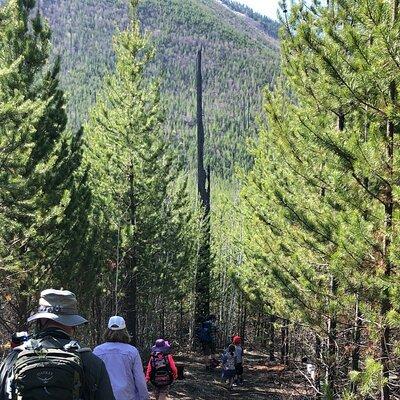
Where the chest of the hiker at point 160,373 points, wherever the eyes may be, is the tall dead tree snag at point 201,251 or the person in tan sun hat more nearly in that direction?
the tall dead tree snag

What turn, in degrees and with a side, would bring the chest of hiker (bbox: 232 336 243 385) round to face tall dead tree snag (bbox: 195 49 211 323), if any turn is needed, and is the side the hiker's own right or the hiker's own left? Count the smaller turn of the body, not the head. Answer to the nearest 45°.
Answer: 0° — they already face it

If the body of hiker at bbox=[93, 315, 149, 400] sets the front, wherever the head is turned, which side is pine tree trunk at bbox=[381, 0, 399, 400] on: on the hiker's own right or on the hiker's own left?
on the hiker's own right

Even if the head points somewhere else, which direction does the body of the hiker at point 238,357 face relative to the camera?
away from the camera

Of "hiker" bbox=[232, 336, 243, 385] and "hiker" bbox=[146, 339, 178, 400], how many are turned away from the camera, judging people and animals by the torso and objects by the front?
2

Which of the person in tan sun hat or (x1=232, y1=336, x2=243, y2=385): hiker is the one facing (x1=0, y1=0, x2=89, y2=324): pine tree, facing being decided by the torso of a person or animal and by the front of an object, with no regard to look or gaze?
the person in tan sun hat

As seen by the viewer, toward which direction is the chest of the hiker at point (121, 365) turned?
away from the camera

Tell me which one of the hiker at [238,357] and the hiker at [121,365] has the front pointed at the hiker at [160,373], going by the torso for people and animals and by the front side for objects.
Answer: the hiker at [121,365]

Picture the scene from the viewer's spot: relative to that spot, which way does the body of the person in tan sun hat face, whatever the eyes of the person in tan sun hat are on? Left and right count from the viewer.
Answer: facing away from the viewer

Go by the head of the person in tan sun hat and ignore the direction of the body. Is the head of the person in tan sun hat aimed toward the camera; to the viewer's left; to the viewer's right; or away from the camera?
away from the camera

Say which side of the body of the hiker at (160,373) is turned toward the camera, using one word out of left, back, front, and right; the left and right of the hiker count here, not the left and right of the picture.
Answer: back

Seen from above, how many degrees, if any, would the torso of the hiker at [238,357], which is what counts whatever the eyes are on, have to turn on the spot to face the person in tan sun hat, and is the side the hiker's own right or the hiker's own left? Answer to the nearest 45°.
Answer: approximately 180°

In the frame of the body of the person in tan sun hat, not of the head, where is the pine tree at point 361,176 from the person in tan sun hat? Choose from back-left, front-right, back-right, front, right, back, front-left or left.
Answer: front-right
